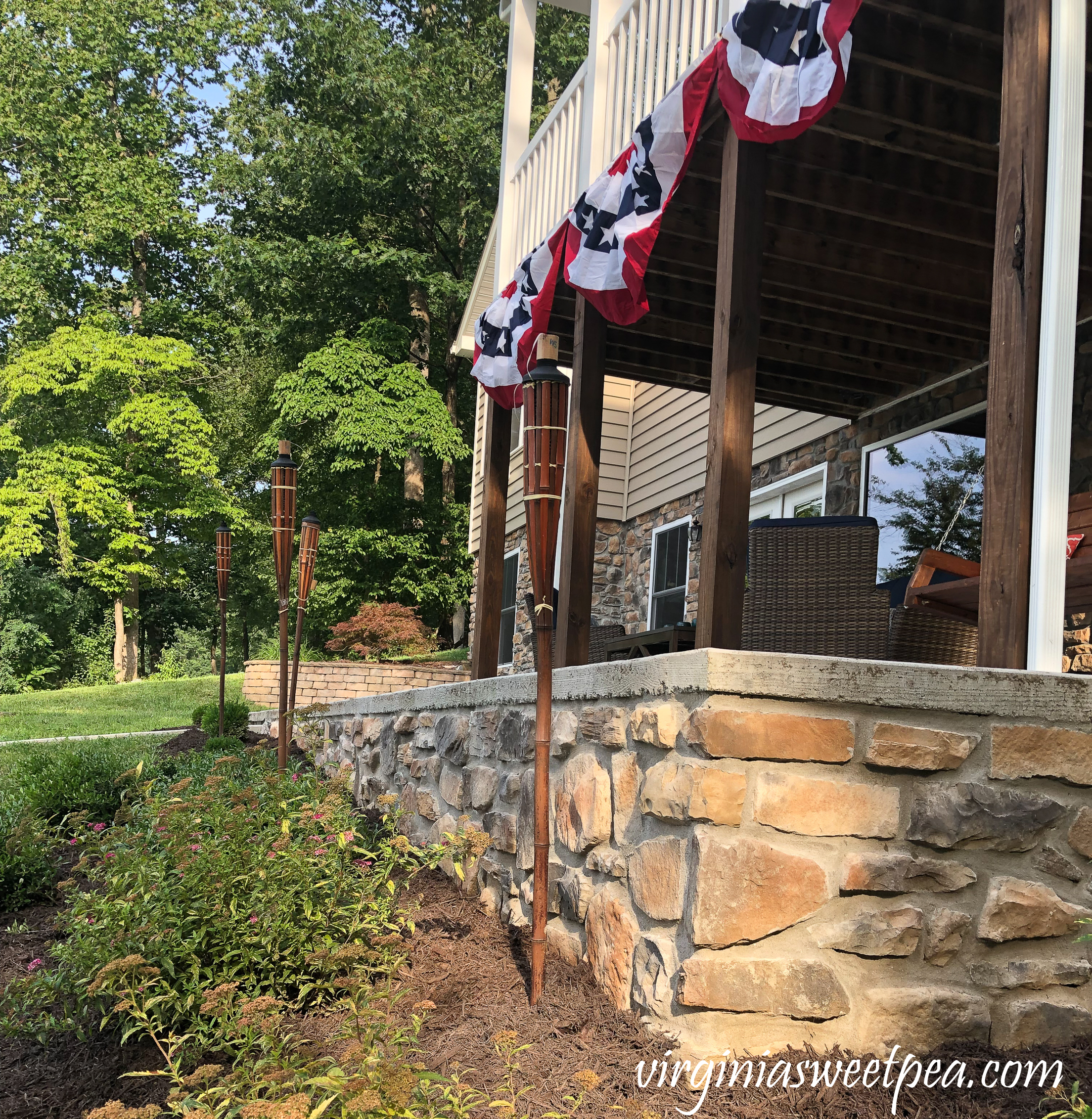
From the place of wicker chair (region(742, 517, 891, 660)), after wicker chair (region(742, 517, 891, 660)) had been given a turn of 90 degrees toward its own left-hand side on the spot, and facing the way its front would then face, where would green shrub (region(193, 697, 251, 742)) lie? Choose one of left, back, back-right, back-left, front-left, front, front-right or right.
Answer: front-right

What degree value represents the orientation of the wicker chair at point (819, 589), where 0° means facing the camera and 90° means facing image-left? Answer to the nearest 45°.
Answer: approximately 180°

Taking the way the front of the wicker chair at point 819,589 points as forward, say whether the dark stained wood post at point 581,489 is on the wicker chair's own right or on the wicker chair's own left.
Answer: on the wicker chair's own left

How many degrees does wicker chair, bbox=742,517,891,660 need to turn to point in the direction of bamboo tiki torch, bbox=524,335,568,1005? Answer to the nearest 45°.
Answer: approximately 135° to its left

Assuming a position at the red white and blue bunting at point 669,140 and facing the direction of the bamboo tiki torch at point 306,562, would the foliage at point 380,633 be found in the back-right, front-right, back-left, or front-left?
front-right

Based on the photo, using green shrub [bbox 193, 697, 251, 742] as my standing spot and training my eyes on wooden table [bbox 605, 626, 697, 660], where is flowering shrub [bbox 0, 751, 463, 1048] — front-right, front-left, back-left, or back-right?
front-right

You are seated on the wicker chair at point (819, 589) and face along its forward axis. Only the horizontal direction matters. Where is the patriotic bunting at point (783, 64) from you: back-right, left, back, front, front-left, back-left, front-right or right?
back

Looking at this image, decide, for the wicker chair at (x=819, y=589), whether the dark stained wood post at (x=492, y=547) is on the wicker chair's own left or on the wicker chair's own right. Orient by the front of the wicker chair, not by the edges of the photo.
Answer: on the wicker chair's own left
